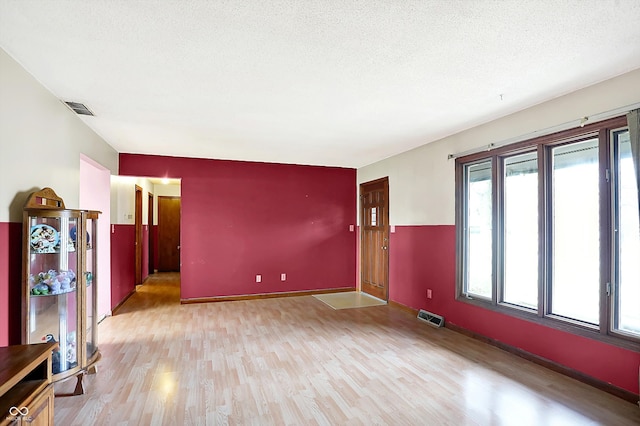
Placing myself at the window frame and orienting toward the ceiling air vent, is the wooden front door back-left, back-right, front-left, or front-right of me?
front-right

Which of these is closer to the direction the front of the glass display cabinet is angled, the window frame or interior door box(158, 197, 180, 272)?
the window frame

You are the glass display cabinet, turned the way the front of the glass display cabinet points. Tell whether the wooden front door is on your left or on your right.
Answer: on your left

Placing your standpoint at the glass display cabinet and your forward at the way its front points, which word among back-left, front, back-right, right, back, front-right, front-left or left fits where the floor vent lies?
front-left

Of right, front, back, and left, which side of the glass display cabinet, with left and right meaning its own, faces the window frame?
front

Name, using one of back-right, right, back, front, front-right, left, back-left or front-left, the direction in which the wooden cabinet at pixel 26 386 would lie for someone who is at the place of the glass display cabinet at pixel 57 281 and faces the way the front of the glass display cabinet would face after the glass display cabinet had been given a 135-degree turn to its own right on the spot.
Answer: left

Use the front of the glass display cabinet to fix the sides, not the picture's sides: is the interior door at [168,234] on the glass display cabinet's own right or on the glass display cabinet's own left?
on the glass display cabinet's own left

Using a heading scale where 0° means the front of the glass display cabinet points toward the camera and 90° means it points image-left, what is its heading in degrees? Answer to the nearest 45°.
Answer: approximately 315°
